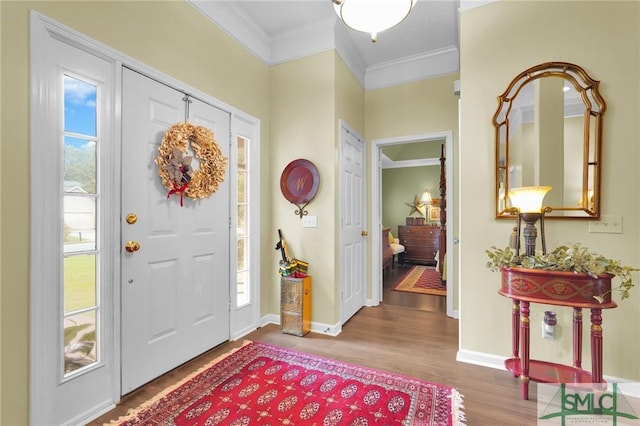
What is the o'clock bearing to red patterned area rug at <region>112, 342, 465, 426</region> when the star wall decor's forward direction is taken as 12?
The red patterned area rug is roughly at 12 o'clock from the star wall decor.

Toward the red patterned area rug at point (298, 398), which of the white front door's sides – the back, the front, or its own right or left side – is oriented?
front

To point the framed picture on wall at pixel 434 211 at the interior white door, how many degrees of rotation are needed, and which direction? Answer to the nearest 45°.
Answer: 0° — it already faces it

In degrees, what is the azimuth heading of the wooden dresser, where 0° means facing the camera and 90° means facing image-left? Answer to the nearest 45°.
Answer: approximately 0°

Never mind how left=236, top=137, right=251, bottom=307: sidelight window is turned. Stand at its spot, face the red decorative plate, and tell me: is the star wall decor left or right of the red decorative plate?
left

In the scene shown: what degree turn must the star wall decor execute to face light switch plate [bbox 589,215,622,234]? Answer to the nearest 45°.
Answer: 0° — it already faces it

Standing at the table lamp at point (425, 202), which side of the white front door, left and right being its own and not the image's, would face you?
left
